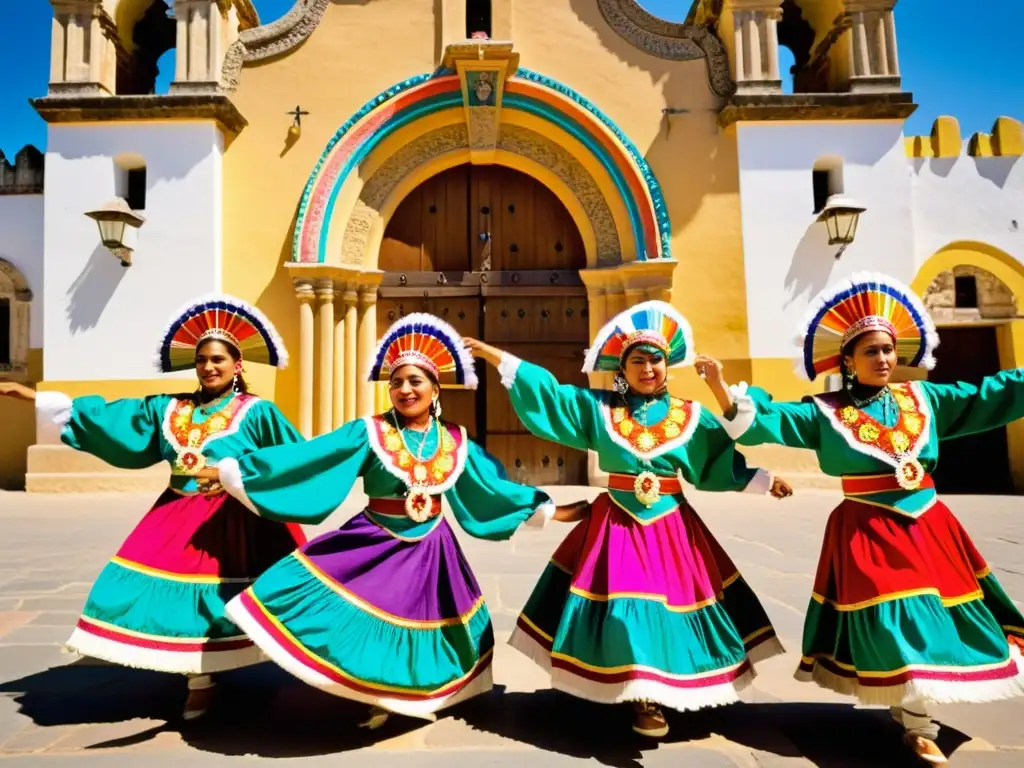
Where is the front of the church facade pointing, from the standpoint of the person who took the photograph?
facing the viewer

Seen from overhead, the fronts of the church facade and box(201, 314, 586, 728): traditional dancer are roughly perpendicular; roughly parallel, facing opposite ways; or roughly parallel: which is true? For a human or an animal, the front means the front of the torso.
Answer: roughly parallel

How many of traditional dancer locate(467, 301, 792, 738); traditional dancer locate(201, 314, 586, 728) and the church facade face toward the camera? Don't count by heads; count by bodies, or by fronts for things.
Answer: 3

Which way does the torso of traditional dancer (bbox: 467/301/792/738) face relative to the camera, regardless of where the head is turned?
toward the camera

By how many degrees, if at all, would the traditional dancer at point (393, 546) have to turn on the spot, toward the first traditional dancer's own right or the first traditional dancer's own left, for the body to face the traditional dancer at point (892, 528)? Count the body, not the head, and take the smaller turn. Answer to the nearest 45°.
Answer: approximately 90° to the first traditional dancer's own left

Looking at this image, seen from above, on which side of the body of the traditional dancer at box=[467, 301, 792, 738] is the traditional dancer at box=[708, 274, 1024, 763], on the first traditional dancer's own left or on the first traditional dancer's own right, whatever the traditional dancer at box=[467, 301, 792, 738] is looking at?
on the first traditional dancer's own left

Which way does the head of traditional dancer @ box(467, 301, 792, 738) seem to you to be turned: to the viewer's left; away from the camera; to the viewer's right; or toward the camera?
toward the camera

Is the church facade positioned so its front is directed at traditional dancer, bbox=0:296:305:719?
yes

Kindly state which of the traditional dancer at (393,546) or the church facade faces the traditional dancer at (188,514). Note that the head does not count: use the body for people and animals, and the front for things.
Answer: the church facade

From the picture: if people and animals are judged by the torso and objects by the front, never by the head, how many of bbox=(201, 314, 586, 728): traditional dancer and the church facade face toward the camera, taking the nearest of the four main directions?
2
